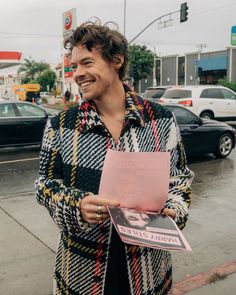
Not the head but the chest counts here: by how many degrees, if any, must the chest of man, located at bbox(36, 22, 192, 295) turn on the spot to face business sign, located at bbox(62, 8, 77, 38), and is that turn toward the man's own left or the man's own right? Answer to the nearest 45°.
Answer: approximately 180°

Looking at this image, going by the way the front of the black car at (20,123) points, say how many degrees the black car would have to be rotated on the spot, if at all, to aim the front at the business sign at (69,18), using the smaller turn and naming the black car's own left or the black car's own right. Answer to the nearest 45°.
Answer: approximately 90° to the black car's own left

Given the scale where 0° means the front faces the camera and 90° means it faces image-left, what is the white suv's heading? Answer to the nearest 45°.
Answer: approximately 225°

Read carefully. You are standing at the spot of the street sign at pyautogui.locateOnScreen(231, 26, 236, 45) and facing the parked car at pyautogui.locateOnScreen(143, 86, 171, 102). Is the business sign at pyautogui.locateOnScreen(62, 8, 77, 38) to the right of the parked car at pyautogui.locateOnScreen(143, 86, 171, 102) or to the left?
right

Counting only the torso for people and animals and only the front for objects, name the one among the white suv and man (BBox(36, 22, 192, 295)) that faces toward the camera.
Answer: the man

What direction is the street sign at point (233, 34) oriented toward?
toward the camera

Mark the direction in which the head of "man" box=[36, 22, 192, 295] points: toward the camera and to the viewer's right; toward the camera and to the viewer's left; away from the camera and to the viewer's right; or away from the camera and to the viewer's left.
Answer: toward the camera and to the viewer's left

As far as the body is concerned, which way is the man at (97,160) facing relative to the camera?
toward the camera

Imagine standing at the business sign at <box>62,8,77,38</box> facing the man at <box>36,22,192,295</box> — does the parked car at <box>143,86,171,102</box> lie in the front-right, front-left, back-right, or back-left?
front-left
